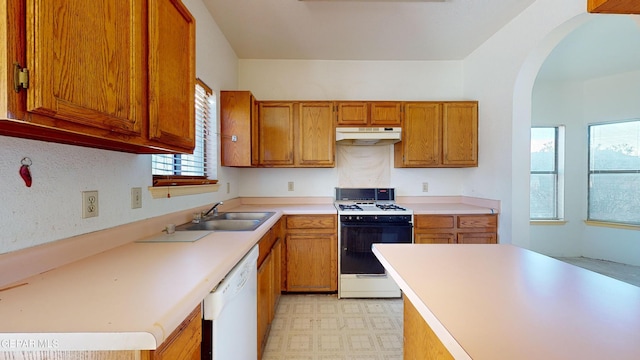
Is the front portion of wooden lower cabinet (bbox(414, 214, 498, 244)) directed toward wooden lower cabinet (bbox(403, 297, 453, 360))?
yes

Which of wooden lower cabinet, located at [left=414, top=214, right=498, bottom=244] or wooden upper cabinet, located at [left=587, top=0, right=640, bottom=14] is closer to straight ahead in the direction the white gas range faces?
the wooden upper cabinet

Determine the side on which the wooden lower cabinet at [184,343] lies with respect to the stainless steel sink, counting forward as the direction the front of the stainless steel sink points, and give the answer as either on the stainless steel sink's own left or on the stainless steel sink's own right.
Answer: on the stainless steel sink's own right

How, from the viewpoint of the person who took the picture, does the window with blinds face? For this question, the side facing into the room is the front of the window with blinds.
facing the viewer and to the right of the viewer

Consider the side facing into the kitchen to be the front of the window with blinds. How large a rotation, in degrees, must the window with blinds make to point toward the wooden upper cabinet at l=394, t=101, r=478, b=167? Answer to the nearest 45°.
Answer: approximately 45° to its left

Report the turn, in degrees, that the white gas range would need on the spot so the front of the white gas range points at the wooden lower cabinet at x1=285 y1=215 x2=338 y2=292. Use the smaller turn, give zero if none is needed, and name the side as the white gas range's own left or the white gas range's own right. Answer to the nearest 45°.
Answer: approximately 90° to the white gas range's own right

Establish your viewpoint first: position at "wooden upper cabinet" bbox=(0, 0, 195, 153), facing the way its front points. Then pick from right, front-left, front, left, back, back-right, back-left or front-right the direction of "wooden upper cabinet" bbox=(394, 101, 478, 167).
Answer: front-left

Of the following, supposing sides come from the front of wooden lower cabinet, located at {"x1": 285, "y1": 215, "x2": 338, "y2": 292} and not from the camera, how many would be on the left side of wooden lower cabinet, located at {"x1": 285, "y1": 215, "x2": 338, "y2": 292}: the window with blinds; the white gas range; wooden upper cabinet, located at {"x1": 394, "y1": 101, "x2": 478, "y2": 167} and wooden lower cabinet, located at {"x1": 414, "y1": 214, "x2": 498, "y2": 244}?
3

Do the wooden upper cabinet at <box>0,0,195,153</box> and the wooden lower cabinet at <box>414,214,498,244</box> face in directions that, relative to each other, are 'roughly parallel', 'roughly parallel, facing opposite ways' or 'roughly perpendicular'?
roughly perpendicular

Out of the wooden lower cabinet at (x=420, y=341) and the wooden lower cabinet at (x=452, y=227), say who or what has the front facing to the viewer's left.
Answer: the wooden lower cabinet at (x=420, y=341)

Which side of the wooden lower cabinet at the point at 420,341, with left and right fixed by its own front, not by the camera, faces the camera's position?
left

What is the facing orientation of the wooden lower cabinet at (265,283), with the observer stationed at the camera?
facing to the right of the viewer

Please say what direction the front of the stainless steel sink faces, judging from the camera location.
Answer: facing to the right of the viewer
